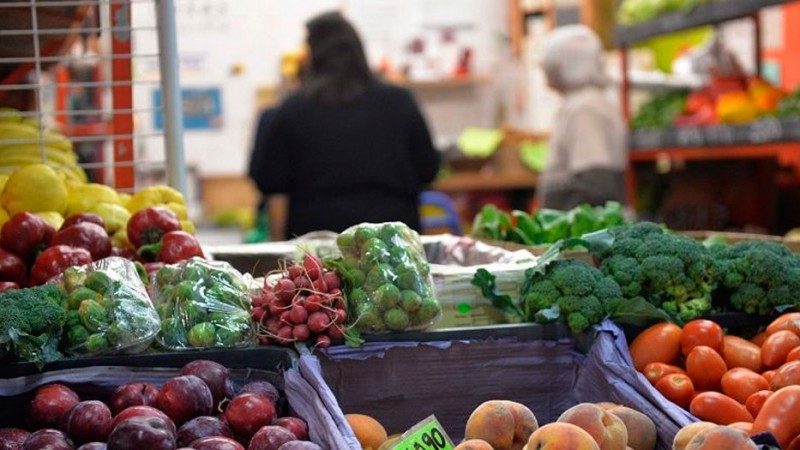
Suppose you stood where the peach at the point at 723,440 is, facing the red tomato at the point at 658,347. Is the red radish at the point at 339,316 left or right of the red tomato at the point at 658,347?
left

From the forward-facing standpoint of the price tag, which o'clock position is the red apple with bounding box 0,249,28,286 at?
The red apple is roughly at 4 o'clock from the price tag.

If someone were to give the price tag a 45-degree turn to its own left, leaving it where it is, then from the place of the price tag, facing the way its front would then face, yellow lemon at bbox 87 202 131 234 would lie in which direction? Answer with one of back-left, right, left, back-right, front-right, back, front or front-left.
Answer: back

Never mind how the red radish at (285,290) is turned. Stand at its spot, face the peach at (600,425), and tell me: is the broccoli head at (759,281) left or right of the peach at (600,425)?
left

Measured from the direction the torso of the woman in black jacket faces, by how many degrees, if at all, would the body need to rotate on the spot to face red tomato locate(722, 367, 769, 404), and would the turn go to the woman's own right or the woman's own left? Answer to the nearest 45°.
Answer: approximately 180°

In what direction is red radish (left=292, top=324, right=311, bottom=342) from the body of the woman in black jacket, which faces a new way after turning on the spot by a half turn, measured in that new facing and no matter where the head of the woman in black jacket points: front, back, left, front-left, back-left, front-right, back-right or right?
front

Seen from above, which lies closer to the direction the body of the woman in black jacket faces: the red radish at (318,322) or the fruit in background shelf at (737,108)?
the fruit in background shelf

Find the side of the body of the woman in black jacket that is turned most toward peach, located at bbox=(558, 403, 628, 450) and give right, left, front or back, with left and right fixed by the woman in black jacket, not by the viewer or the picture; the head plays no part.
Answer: back

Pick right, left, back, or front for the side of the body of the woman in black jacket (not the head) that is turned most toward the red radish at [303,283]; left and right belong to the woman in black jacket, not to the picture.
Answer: back

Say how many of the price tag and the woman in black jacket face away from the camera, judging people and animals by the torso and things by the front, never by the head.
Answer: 1

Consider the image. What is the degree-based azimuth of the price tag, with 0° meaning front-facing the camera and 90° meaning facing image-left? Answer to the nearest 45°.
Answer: approximately 0°

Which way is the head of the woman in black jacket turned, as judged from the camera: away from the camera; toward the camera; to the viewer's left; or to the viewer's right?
away from the camera

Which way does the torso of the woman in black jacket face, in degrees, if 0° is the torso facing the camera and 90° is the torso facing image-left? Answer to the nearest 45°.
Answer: approximately 180°

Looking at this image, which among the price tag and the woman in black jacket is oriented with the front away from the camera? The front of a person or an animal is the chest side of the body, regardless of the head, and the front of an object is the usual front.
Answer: the woman in black jacket

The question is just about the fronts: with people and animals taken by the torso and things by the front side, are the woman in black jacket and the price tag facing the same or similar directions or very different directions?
very different directions
